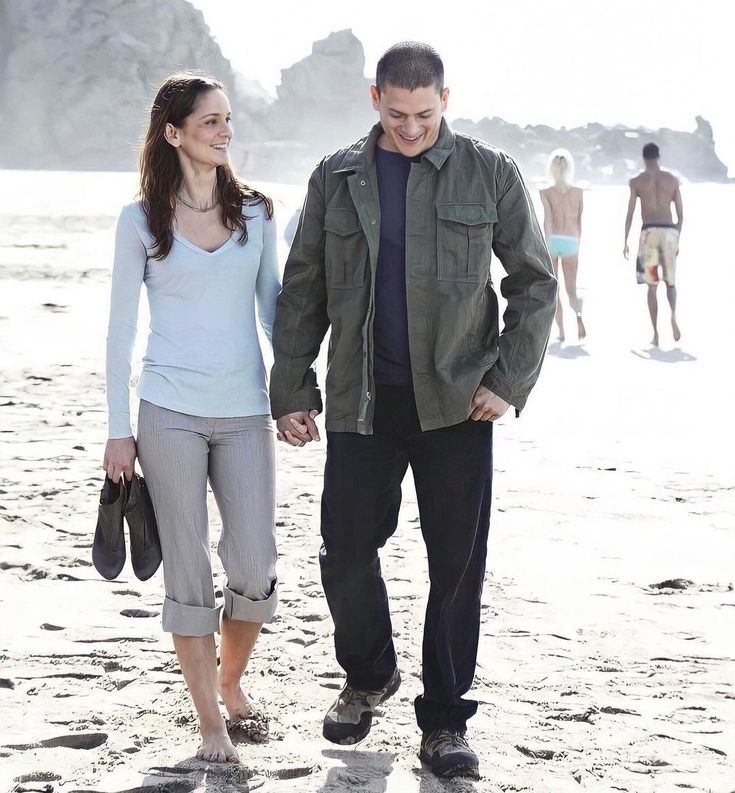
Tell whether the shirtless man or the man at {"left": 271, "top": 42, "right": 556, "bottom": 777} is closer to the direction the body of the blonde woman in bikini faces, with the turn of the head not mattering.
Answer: the shirtless man

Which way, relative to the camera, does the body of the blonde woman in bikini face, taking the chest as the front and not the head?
away from the camera

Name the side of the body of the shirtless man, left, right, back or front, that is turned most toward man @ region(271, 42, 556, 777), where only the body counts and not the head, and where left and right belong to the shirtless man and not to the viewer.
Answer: back

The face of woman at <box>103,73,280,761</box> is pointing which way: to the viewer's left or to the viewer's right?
to the viewer's right

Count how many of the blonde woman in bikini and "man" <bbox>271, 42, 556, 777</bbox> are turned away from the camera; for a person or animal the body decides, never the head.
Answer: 1

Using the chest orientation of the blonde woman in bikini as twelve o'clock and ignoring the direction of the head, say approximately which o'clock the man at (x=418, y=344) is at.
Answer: The man is roughly at 6 o'clock from the blonde woman in bikini.

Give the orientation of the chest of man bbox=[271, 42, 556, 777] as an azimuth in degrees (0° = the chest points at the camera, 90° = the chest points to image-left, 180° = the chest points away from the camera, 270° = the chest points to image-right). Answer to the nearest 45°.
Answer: approximately 0°

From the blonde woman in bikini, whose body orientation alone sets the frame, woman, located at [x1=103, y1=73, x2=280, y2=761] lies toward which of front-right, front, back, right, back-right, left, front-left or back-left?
back

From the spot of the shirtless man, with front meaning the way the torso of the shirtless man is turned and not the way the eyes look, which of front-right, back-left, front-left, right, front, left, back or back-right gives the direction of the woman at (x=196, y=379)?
back

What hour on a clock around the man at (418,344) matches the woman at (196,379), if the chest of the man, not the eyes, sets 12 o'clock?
The woman is roughly at 3 o'clock from the man.

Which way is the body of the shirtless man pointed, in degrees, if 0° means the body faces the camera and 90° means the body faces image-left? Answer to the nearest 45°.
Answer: approximately 180°

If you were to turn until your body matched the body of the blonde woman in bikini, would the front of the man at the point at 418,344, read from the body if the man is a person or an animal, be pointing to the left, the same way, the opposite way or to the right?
the opposite way
